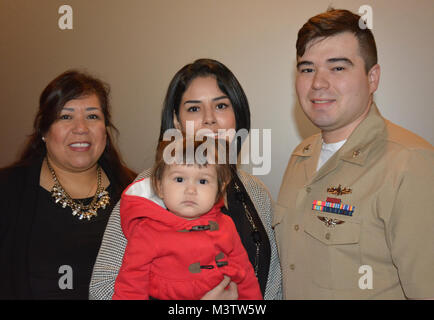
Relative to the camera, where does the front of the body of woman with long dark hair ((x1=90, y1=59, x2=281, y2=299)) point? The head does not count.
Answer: toward the camera

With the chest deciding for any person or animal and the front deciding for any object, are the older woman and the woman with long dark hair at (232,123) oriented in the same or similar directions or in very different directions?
same or similar directions

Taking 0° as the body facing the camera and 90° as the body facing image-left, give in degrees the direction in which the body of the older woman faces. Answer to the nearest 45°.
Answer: approximately 0°

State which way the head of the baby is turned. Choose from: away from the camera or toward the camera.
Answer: toward the camera

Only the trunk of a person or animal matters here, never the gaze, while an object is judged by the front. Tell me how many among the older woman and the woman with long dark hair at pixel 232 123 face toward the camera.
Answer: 2

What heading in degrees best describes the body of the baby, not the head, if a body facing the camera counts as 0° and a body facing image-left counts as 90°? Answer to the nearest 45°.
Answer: approximately 0°

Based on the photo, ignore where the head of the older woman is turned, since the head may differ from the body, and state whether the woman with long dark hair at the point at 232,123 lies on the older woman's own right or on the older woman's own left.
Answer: on the older woman's own left

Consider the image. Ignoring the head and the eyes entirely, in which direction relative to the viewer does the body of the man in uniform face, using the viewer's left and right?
facing the viewer and to the left of the viewer
